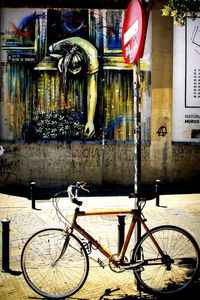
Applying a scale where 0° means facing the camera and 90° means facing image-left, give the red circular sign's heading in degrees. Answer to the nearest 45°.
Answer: approximately 90°

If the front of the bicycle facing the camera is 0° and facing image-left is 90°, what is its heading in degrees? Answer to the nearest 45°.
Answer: approximately 90°
